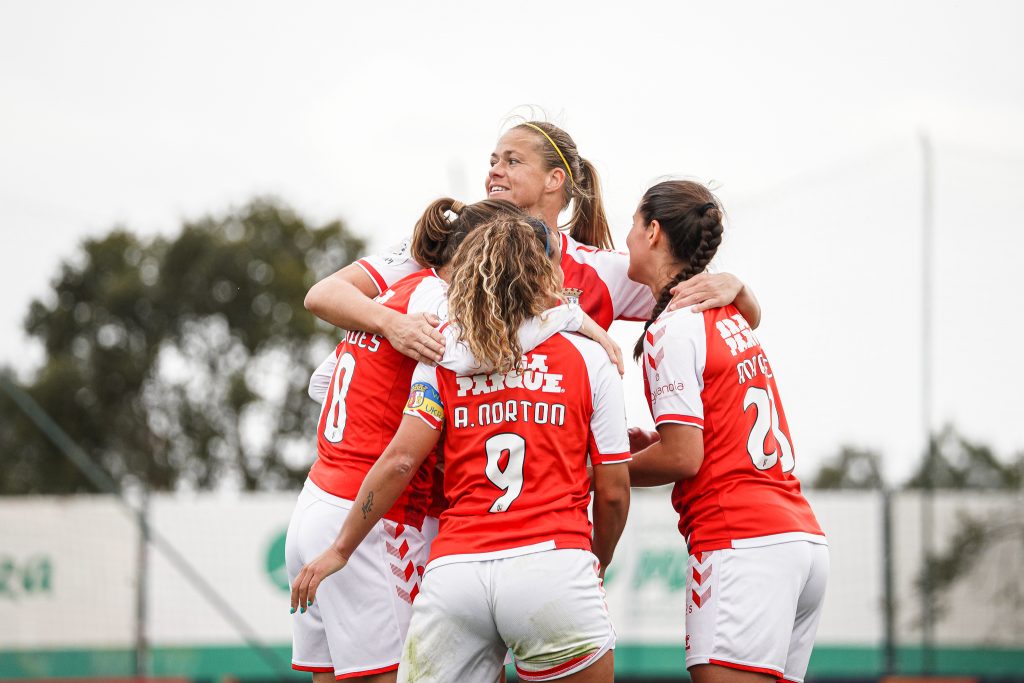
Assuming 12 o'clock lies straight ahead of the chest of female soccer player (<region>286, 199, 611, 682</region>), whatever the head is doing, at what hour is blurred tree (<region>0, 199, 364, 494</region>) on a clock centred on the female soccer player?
The blurred tree is roughly at 10 o'clock from the female soccer player.

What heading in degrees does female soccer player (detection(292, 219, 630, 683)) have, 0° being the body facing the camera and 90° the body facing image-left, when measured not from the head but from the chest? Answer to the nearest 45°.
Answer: approximately 180°

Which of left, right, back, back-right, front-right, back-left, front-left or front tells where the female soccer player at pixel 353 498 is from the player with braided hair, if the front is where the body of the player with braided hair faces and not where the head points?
front-left

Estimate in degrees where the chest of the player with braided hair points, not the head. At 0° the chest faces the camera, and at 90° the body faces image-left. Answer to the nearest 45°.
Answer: approximately 135°

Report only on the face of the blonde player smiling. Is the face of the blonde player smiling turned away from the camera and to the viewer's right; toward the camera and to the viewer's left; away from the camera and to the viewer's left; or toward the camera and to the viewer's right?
toward the camera and to the viewer's left

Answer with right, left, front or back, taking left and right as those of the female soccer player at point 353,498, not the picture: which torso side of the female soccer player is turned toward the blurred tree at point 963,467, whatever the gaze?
front

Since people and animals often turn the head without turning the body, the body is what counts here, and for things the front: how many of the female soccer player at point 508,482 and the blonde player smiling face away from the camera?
1

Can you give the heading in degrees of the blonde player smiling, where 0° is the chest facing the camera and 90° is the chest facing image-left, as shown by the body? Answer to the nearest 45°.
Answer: approximately 45°

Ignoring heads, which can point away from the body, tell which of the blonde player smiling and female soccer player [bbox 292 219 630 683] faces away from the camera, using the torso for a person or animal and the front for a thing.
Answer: the female soccer player

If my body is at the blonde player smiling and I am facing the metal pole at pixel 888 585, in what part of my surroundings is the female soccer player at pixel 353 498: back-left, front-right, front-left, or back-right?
back-left

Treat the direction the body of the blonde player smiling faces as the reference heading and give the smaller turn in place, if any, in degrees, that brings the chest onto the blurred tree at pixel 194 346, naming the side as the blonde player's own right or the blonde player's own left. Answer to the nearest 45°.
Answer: approximately 135° to the blonde player's own right

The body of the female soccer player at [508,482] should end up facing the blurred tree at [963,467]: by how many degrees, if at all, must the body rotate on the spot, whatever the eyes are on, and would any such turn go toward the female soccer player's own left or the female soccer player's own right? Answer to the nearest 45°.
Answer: approximately 45° to the female soccer player's own right

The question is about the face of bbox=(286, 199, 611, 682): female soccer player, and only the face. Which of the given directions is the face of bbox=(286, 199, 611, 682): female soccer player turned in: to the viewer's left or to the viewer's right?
to the viewer's right

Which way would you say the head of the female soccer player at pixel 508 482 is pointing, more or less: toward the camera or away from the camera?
away from the camera
